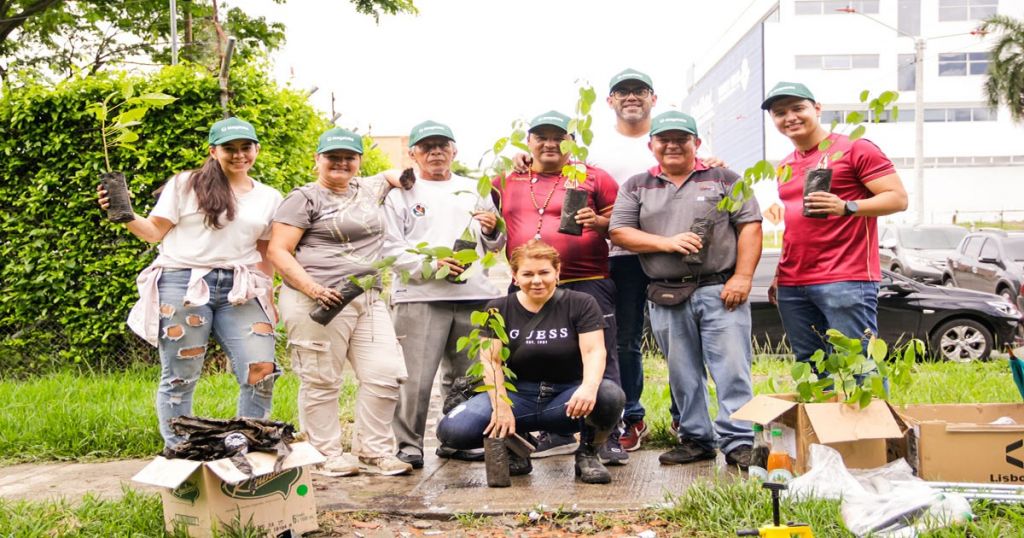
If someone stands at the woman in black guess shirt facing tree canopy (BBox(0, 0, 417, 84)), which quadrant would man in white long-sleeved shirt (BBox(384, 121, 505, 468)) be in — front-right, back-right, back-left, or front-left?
front-left

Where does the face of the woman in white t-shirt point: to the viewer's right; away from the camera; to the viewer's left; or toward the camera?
toward the camera

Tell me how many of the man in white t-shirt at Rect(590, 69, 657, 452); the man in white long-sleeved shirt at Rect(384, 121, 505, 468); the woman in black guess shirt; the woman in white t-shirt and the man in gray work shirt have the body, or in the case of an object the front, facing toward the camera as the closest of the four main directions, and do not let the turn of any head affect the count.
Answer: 5

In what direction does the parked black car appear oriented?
to the viewer's right

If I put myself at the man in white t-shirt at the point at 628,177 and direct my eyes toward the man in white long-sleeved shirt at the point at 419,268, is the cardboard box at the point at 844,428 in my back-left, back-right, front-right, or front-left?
back-left

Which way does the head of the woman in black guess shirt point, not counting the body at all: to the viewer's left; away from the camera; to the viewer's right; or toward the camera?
toward the camera

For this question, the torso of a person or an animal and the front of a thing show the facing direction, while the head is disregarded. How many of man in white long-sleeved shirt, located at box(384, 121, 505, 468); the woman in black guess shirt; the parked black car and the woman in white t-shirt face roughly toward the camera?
3

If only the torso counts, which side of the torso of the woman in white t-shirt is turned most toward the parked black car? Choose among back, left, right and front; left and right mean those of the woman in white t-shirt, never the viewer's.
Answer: left

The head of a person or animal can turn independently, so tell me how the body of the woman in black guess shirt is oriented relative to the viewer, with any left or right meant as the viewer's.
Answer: facing the viewer

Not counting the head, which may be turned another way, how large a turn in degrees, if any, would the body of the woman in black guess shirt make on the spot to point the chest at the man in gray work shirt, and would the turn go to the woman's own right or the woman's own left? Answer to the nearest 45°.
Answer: approximately 90° to the woman's own left

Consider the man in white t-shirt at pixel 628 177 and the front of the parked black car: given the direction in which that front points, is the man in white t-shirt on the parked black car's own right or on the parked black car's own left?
on the parked black car's own right

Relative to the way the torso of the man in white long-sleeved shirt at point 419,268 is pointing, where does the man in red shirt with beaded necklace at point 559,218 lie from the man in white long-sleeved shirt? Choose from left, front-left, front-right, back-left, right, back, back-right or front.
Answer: left

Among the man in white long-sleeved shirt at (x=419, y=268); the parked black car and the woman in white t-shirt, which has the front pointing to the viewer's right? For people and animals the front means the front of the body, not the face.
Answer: the parked black car

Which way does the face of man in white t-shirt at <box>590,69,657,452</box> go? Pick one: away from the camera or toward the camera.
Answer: toward the camera

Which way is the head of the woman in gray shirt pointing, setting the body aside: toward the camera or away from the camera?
toward the camera

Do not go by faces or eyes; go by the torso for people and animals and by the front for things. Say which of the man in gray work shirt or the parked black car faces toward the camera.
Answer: the man in gray work shirt

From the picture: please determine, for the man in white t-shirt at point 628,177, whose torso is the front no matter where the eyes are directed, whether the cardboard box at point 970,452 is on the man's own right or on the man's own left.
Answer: on the man's own left

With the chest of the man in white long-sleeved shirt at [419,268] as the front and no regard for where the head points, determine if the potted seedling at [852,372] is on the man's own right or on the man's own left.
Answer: on the man's own left

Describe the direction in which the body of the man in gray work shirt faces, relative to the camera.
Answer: toward the camera

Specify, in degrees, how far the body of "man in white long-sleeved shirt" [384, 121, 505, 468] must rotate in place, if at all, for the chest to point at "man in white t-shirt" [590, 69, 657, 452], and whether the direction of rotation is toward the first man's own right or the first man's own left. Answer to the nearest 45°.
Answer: approximately 90° to the first man's own left
